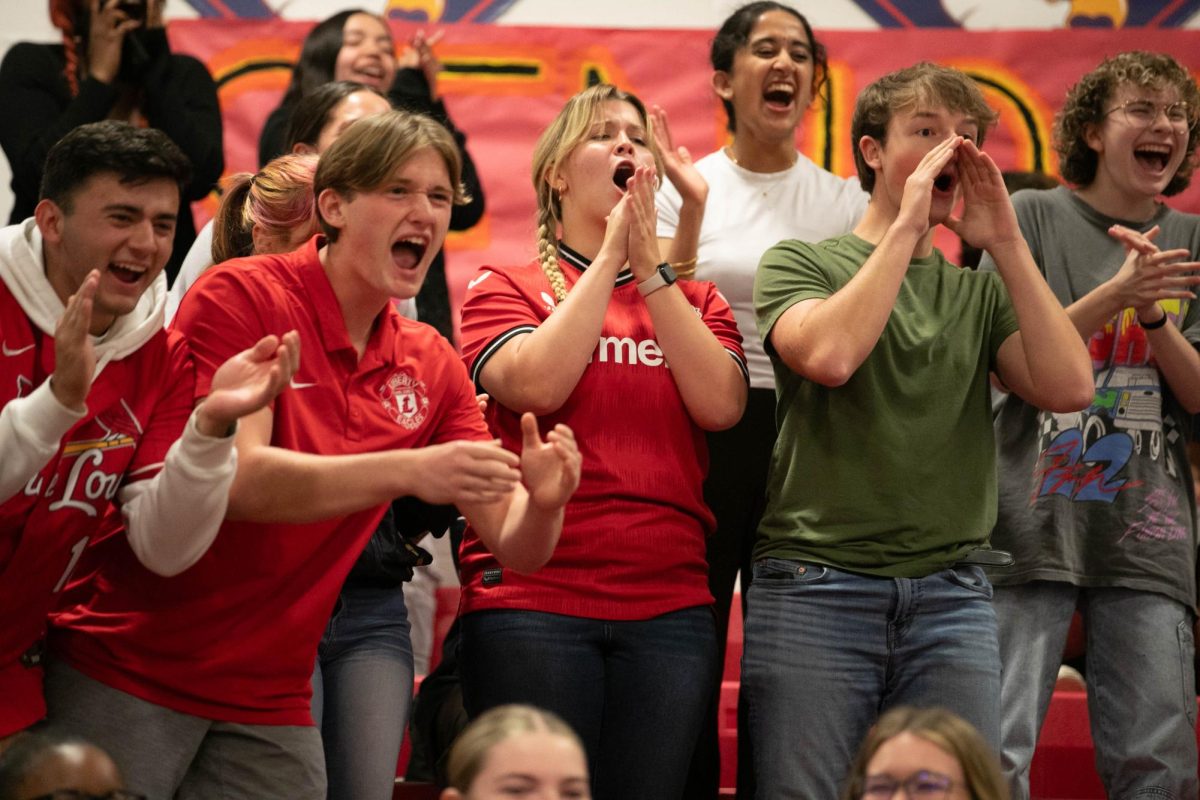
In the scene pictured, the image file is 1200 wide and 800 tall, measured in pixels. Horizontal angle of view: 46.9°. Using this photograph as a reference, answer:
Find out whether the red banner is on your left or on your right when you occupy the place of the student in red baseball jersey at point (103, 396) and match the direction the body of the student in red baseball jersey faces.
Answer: on your left

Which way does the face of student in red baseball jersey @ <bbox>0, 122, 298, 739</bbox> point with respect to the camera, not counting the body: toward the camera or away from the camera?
toward the camera

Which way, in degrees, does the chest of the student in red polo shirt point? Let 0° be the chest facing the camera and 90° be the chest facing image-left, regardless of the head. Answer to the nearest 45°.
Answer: approximately 315°

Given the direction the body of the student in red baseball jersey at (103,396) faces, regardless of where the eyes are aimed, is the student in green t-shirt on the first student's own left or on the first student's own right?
on the first student's own left

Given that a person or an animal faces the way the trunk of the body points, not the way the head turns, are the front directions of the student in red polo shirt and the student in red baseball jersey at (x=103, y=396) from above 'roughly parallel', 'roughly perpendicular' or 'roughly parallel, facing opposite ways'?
roughly parallel

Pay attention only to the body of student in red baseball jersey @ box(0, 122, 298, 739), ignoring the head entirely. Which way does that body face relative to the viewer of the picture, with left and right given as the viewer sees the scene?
facing the viewer and to the right of the viewer

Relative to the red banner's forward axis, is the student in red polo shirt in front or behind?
in front

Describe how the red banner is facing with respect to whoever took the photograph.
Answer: facing the viewer

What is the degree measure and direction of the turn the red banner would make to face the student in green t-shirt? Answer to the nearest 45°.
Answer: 0° — it already faces them

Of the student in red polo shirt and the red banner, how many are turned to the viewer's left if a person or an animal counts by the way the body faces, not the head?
0

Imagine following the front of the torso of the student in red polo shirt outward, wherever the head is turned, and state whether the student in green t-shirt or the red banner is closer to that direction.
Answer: the student in green t-shirt

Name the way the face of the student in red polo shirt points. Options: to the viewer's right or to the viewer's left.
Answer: to the viewer's right

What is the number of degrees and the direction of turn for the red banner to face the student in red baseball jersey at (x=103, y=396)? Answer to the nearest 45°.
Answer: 0° — it already faces them

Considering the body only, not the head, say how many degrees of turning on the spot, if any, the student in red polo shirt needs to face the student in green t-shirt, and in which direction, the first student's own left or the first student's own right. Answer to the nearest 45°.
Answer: approximately 45° to the first student's own left

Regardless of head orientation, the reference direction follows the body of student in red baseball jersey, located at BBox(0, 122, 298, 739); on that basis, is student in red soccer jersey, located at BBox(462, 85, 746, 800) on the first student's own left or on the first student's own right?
on the first student's own left

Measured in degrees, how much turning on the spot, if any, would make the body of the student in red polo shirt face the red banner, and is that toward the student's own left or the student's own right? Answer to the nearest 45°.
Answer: approximately 90° to the student's own left

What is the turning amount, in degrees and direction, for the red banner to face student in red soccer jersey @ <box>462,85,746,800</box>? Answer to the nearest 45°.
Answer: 0° — it already faces them

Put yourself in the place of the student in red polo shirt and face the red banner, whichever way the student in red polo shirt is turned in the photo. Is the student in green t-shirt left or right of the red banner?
right
